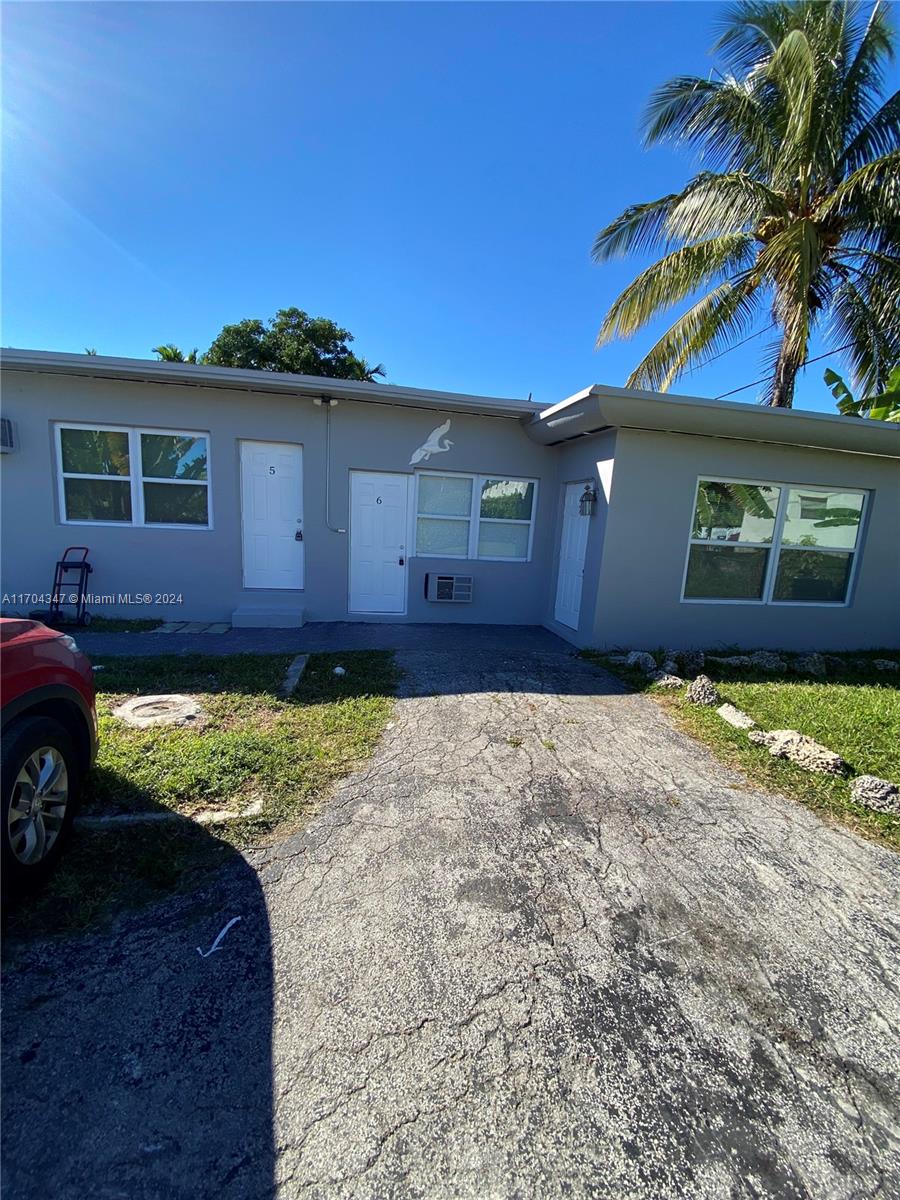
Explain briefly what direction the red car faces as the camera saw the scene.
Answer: facing away from the viewer and to the right of the viewer

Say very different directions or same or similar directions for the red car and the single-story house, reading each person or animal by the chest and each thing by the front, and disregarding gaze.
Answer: very different directions

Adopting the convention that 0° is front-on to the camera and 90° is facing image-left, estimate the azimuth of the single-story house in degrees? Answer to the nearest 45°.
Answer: approximately 0°

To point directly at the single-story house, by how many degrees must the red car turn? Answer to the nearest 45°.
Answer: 0° — it already faces it

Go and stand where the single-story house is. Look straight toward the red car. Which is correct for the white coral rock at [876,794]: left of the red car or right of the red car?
left

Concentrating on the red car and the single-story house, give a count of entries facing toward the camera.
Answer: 1

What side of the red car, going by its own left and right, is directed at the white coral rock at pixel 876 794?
right

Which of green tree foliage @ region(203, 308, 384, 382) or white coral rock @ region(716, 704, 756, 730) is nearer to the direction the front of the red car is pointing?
the green tree foliage

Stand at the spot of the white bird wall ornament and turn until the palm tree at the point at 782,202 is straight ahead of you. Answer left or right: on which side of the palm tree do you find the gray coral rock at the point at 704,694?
right
